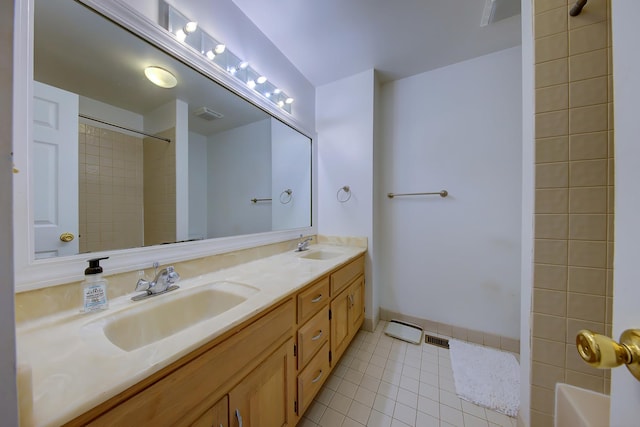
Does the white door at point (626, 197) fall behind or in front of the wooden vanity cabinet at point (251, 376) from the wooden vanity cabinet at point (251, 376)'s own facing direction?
in front

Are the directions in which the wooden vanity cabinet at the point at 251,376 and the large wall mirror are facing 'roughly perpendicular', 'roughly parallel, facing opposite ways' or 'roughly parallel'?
roughly parallel

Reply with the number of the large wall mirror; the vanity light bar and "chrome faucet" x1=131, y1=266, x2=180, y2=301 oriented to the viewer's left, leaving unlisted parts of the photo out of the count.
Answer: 0

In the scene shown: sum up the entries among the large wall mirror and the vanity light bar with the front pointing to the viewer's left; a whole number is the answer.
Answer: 0

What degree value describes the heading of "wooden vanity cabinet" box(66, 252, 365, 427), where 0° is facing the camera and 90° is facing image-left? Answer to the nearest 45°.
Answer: approximately 315°

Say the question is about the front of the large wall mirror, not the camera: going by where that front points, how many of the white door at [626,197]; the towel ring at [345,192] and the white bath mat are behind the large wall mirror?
0

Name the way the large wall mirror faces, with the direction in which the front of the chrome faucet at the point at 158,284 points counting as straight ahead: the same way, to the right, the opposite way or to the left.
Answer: the same way

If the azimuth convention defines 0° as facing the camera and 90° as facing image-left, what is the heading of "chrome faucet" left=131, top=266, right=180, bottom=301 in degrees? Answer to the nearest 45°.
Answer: approximately 315°

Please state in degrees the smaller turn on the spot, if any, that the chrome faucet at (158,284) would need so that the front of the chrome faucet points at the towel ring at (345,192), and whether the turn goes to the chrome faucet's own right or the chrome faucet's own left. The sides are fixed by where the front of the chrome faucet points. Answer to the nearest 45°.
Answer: approximately 45° to the chrome faucet's own left

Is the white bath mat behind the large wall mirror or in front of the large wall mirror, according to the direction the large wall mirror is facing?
in front

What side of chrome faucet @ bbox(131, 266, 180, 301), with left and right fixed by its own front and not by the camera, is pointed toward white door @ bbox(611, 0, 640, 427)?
front

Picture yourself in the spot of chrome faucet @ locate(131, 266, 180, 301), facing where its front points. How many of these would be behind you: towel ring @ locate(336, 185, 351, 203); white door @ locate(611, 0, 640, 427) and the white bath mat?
0
